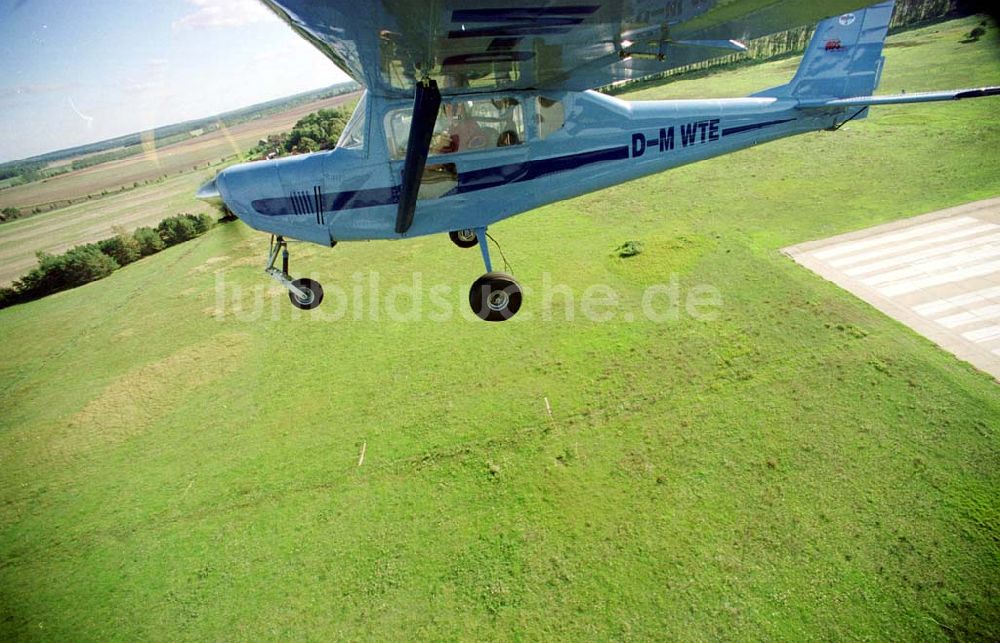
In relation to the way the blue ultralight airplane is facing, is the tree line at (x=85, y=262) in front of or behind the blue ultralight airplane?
in front

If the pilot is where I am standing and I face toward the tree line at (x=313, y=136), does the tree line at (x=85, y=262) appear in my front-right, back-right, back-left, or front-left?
front-left

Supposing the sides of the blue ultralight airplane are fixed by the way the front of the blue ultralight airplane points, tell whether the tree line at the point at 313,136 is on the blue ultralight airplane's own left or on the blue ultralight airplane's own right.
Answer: on the blue ultralight airplane's own right

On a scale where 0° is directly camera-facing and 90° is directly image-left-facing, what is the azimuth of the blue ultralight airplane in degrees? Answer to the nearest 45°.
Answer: approximately 90°

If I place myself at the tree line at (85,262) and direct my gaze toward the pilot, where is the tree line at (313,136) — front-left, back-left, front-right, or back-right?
back-left
